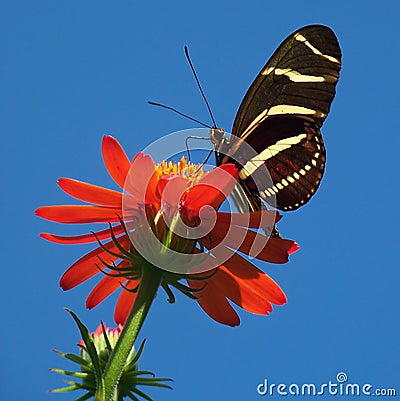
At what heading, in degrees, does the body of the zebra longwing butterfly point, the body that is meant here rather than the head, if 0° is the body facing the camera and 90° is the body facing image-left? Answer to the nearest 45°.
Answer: approximately 90°
